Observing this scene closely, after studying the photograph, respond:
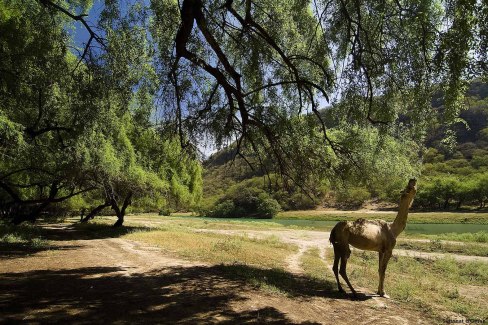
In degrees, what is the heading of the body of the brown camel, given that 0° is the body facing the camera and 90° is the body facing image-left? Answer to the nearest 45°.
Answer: approximately 270°

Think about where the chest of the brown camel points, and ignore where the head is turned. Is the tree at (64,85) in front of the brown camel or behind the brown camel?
behind
